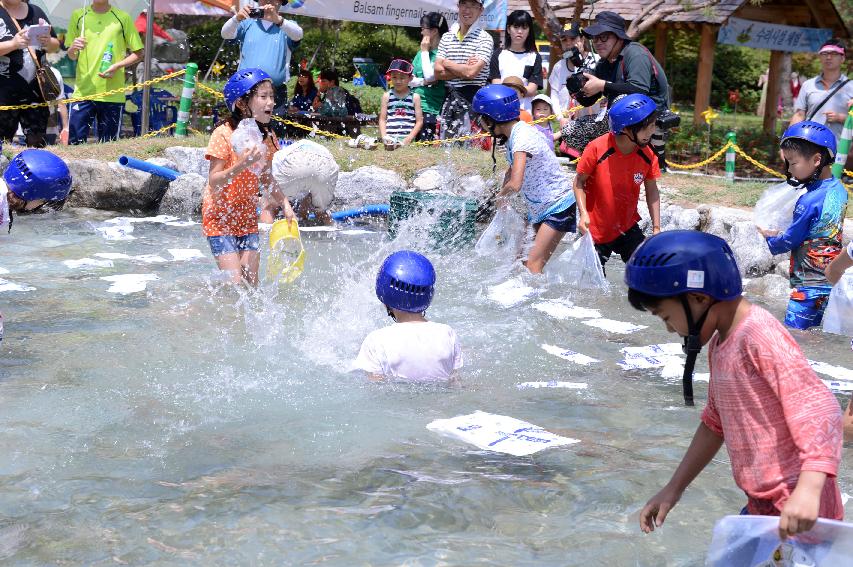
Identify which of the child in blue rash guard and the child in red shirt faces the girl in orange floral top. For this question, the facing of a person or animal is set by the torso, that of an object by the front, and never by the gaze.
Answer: the child in blue rash guard

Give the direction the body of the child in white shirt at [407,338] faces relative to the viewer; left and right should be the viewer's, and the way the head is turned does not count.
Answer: facing away from the viewer

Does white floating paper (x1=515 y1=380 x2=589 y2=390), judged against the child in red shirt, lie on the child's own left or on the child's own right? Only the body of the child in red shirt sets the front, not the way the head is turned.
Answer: on the child's own right

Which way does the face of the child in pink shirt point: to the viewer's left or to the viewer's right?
to the viewer's left

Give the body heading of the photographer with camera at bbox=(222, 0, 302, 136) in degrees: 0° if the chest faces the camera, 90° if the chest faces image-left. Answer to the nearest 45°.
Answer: approximately 0°

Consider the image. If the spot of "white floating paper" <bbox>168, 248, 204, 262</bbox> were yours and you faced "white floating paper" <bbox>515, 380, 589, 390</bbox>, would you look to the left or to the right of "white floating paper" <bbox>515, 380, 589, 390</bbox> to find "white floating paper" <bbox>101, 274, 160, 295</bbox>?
right

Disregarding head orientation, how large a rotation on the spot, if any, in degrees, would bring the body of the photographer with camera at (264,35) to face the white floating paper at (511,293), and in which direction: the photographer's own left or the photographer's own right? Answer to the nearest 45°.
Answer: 0° — they already face it
